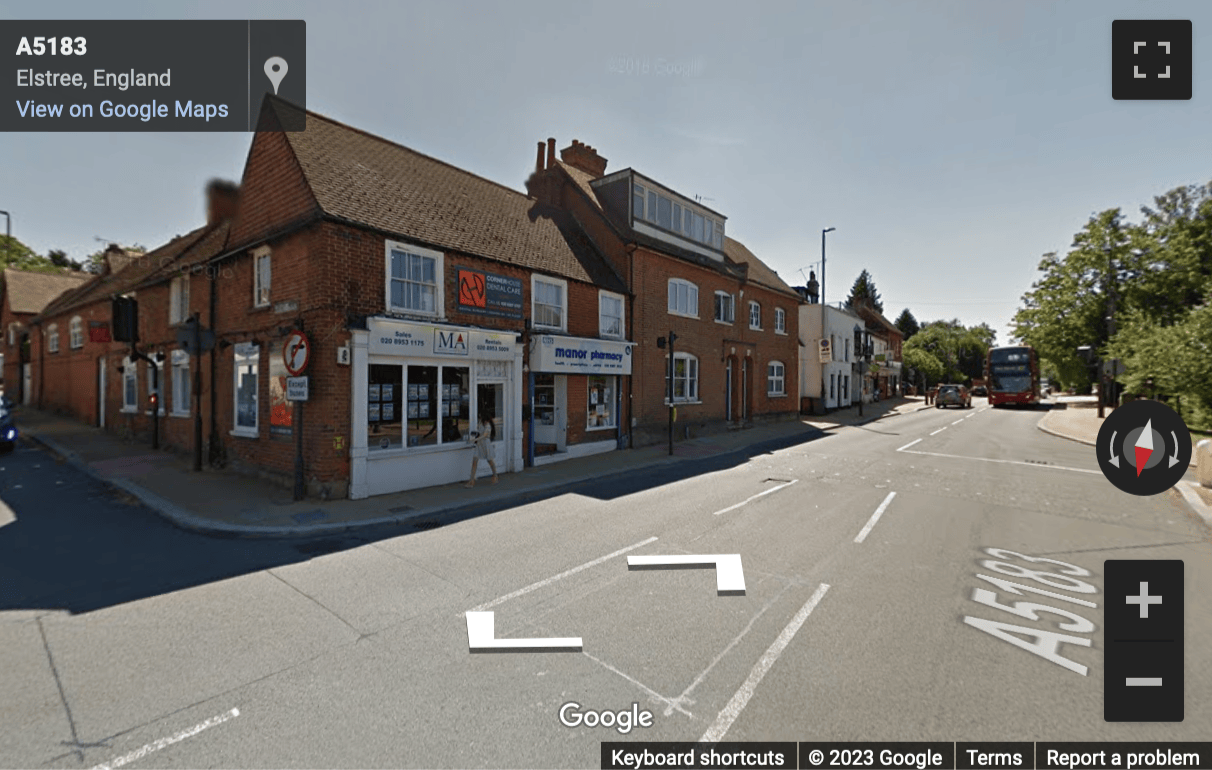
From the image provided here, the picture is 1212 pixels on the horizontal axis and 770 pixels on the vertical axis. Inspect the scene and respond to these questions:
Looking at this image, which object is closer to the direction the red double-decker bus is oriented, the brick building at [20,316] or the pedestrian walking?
the pedestrian walking

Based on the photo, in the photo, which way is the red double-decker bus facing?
toward the camera

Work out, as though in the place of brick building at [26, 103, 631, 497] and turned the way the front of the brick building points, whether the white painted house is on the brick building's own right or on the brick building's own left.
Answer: on the brick building's own left

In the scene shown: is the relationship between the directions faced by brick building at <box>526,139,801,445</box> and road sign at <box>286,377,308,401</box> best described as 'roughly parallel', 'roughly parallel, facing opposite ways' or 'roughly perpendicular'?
roughly parallel

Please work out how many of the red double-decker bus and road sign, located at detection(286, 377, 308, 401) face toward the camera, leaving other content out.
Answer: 2

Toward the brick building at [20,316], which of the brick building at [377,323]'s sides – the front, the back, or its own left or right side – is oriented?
back

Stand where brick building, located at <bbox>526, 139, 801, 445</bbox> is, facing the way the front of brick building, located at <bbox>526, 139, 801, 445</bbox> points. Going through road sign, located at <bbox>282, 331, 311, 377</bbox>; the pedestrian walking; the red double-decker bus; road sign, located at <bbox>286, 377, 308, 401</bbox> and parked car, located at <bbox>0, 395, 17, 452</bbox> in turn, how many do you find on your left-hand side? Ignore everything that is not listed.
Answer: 1

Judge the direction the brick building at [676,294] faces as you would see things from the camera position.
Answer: facing the viewer and to the right of the viewer

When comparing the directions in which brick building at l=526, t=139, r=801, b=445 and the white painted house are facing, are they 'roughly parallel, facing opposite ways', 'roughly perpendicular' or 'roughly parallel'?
roughly parallel

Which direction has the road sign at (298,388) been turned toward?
toward the camera

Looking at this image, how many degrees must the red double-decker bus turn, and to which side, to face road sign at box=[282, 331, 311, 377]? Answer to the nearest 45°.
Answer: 0° — it already faces it
